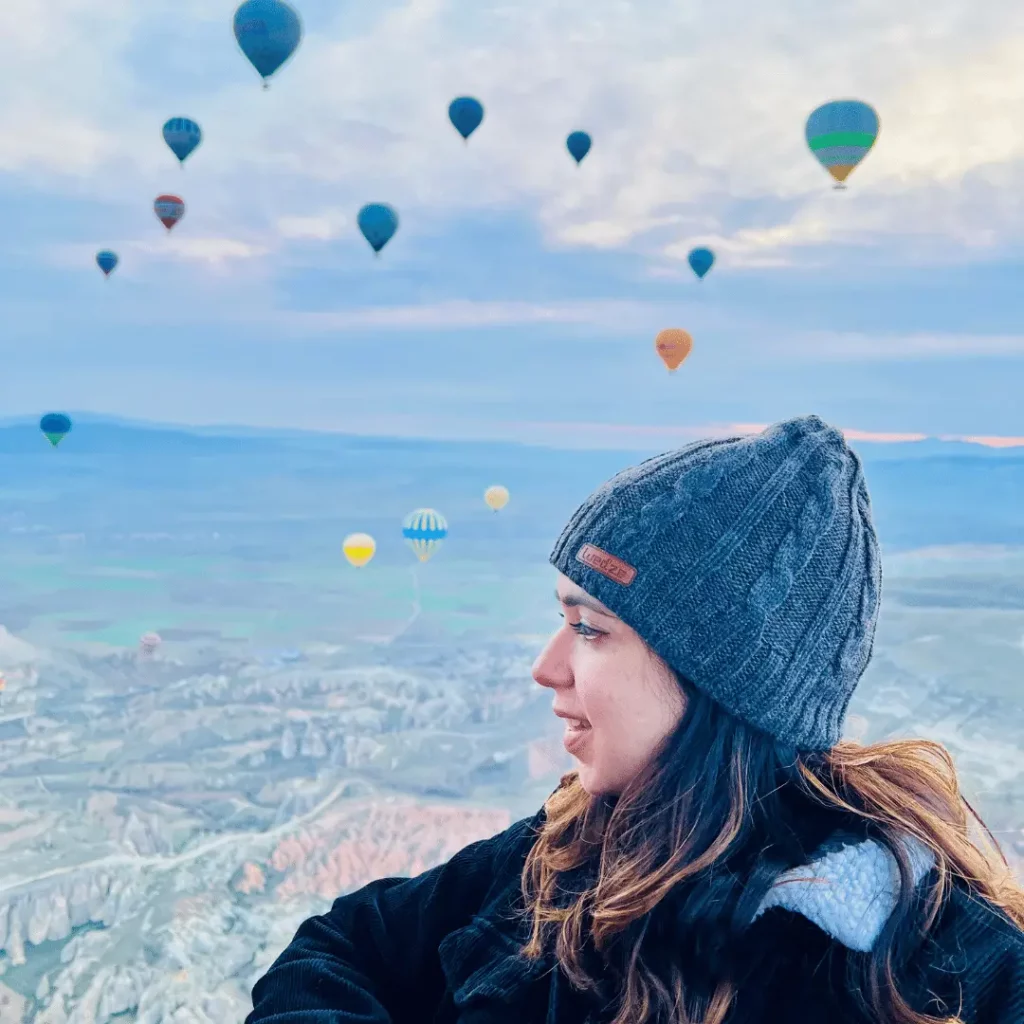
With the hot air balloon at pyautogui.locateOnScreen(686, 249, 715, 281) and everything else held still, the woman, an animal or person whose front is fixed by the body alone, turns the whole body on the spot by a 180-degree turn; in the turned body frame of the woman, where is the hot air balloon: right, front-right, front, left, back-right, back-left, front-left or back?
front-left

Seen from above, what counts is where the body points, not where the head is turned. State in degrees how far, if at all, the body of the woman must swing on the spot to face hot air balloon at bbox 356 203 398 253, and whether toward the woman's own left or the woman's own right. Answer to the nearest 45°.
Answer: approximately 135° to the woman's own right

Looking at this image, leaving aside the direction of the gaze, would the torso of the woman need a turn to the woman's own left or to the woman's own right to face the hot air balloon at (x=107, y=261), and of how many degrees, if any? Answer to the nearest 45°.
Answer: approximately 90° to the woman's own right

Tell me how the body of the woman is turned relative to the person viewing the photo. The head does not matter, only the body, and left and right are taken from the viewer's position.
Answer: facing the viewer and to the left of the viewer

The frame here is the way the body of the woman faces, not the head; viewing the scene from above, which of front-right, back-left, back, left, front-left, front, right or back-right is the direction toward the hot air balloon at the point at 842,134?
back-right

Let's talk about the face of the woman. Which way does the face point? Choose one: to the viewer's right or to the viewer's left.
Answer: to the viewer's left

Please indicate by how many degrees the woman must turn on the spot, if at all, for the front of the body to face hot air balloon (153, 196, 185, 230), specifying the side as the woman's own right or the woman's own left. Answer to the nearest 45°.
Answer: approximately 90° to the woman's own right

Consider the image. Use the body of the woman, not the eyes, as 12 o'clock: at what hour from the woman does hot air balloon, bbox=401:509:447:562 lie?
The hot air balloon is roughly at 4 o'clock from the woman.

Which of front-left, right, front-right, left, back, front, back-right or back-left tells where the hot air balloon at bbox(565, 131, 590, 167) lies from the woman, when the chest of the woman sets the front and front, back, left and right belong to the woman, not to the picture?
back-right
